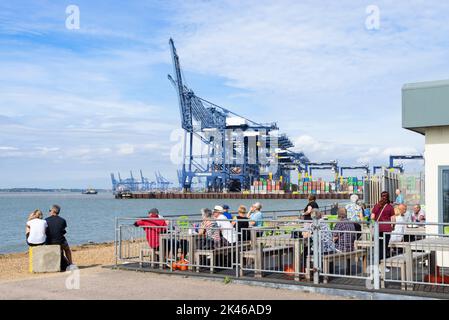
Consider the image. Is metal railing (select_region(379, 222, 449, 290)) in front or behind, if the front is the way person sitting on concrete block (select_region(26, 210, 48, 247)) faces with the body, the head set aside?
behind

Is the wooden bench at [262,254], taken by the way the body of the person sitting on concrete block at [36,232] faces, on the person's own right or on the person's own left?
on the person's own right

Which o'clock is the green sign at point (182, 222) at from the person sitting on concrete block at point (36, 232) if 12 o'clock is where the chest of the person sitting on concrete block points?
The green sign is roughly at 4 o'clock from the person sitting on concrete block.

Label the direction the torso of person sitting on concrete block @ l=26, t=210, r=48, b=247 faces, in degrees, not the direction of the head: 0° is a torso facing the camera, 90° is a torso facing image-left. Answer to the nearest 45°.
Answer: approximately 180°

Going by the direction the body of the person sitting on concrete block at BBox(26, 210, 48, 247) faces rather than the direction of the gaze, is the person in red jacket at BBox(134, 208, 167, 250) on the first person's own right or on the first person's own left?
on the first person's own right

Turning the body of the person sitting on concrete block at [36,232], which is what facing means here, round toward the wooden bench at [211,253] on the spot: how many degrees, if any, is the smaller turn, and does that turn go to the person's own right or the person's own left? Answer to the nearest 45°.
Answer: approximately 135° to the person's own right

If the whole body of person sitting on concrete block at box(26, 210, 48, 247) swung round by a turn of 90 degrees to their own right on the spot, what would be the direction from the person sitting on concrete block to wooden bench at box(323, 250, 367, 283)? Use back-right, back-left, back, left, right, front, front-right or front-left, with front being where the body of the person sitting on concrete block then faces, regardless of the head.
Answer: front-right

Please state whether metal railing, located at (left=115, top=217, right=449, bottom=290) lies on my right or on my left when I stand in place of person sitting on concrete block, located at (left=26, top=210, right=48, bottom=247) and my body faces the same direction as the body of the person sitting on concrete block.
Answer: on my right

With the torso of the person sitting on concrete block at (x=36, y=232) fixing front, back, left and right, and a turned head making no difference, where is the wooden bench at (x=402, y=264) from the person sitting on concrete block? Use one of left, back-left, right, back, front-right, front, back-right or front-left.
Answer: back-right
